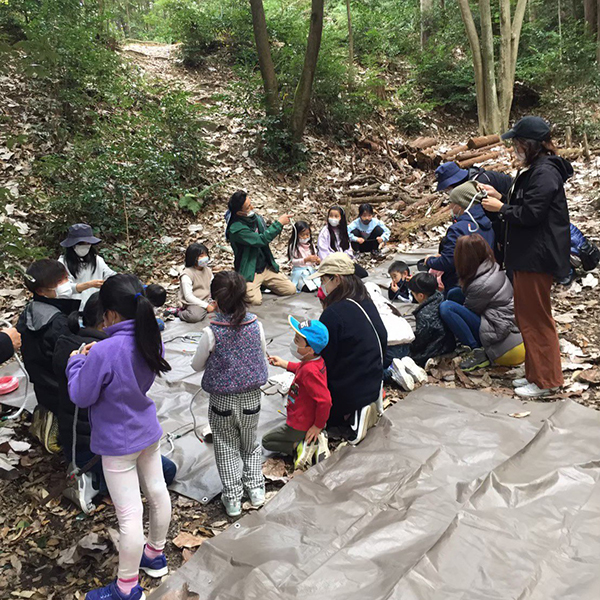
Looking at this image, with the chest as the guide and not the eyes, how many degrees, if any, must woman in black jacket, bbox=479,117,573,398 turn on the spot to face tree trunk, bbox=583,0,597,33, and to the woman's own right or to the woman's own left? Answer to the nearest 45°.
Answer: approximately 90° to the woman's own right

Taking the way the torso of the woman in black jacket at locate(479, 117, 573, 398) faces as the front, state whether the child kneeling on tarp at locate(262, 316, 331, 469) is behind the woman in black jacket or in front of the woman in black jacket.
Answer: in front

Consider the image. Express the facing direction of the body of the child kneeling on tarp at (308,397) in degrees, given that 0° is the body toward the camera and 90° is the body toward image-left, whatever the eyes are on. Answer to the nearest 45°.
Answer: approximately 90°

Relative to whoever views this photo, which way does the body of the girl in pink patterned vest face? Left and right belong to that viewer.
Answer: facing away from the viewer

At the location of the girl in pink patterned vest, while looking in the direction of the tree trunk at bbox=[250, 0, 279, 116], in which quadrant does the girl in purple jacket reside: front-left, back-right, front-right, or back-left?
back-left

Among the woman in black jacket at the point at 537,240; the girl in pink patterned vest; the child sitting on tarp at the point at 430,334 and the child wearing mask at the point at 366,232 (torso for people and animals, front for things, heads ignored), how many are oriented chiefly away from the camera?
1

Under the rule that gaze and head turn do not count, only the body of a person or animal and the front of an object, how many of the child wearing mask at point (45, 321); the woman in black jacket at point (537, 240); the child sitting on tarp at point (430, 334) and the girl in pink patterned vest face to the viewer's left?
2

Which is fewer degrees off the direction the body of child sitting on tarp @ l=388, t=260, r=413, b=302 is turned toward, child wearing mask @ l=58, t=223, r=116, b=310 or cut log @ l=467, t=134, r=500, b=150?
the child wearing mask

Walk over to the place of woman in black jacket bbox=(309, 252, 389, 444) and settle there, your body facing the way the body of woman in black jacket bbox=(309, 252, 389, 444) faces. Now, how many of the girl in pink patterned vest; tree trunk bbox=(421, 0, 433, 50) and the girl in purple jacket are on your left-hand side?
2

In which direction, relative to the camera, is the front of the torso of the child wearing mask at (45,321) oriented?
to the viewer's right

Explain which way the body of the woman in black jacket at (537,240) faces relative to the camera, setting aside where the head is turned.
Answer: to the viewer's left

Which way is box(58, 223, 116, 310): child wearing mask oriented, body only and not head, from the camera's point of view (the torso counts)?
toward the camera

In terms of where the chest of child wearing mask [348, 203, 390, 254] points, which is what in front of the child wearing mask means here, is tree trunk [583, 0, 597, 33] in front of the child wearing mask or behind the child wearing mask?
behind

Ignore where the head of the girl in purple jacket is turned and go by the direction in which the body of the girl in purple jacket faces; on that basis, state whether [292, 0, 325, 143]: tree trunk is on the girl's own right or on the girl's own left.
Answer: on the girl's own right

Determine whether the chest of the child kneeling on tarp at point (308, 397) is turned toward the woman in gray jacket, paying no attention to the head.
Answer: no

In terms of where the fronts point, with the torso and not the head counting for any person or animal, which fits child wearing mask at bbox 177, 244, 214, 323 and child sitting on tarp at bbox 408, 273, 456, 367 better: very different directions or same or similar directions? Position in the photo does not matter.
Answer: very different directions

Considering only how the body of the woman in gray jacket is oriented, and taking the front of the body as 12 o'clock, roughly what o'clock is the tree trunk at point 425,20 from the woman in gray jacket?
The tree trunk is roughly at 3 o'clock from the woman in gray jacket.

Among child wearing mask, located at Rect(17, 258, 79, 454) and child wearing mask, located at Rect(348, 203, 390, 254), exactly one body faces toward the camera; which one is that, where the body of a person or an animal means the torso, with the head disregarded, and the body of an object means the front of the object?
child wearing mask, located at Rect(348, 203, 390, 254)
